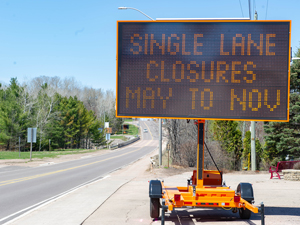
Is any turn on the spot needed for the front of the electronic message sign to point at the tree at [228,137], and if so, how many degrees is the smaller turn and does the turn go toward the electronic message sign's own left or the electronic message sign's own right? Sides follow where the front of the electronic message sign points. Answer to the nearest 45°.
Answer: approximately 180°

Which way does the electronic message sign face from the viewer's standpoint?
toward the camera
